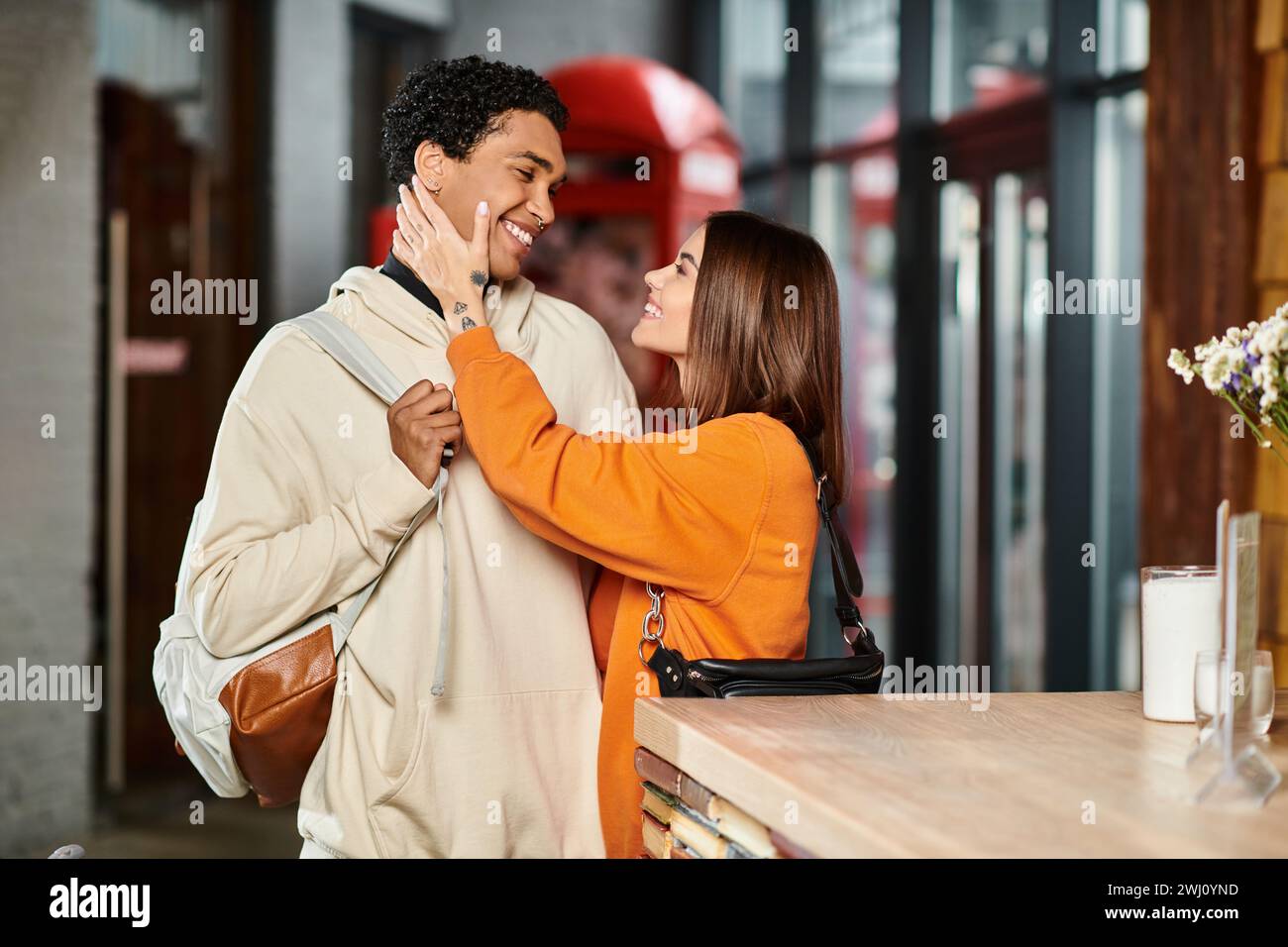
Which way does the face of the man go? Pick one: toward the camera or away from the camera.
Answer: toward the camera

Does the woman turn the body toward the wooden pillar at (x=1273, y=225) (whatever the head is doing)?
no

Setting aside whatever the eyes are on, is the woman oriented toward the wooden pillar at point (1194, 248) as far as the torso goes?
no

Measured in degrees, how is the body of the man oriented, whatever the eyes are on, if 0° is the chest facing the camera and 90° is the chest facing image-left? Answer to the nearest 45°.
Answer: approximately 315°

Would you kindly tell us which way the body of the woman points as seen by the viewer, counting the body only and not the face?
to the viewer's left

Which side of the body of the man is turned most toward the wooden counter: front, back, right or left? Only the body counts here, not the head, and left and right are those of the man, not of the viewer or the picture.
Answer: front

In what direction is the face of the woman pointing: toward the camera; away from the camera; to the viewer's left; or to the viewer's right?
to the viewer's left

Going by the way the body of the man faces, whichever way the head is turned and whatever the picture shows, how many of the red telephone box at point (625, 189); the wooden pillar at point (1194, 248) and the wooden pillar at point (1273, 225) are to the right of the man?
0

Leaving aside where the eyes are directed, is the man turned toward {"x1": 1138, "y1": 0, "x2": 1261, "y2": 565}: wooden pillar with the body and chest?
no

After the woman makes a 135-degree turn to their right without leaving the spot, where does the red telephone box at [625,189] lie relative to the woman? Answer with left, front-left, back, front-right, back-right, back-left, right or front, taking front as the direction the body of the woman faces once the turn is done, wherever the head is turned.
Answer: front-left
